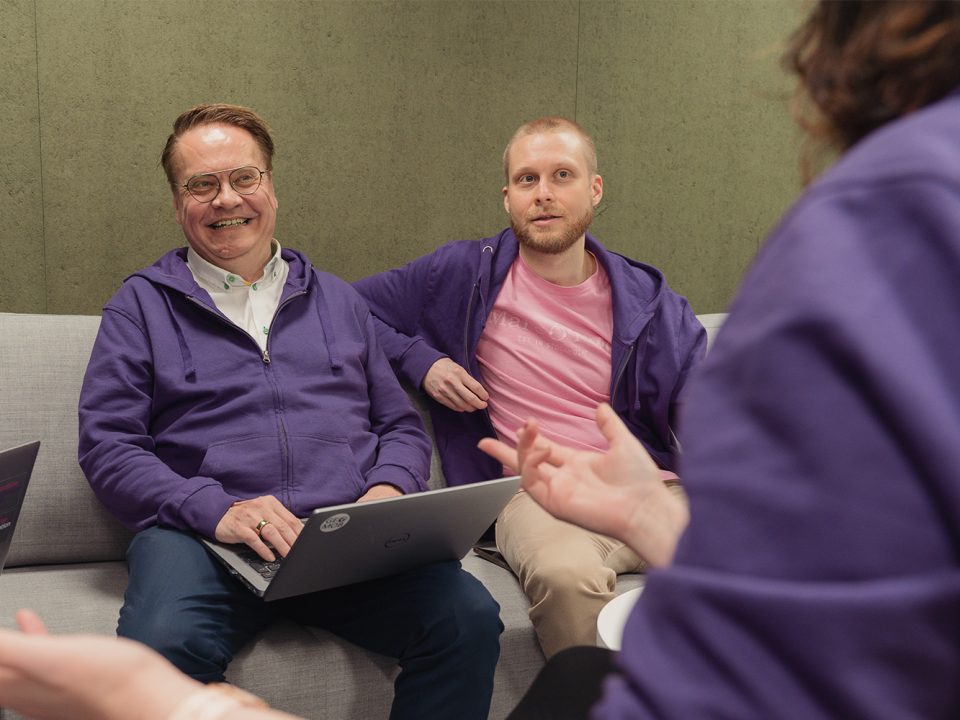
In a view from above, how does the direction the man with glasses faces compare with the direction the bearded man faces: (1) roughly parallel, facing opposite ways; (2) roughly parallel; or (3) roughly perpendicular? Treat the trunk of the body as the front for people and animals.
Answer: roughly parallel

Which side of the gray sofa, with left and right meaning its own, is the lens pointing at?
front

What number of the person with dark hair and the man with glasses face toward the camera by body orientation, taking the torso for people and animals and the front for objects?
1

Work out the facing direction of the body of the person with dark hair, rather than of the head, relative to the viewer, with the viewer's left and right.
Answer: facing away from the viewer and to the left of the viewer

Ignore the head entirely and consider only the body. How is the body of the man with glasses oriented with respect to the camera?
toward the camera

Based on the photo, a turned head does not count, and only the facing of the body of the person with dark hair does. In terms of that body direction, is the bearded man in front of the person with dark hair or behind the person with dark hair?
in front

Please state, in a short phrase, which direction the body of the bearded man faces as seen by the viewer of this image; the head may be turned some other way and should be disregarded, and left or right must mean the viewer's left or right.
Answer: facing the viewer

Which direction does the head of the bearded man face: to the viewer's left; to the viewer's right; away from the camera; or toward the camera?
toward the camera

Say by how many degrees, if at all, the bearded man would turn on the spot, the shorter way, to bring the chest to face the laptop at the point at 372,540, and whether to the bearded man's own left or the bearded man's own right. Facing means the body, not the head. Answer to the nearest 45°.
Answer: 0° — they already face it

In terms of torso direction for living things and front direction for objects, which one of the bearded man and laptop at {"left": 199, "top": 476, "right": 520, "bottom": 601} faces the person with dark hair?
the bearded man

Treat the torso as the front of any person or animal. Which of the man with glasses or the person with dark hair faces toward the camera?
the man with glasses

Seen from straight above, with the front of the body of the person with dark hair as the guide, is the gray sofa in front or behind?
in front

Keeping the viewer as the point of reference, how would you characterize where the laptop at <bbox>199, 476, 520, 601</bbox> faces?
facing away from the viewer and to the left of the viewer

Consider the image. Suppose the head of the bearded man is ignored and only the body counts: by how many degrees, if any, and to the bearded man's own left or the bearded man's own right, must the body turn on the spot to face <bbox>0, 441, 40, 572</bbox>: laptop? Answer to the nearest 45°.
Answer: approximately 45° to the bearded man's own right

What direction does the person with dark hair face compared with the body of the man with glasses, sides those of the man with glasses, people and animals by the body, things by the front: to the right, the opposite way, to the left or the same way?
the opposite way

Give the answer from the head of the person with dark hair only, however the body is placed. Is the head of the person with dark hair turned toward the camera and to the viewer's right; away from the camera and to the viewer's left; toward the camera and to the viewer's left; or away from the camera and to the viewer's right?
away from the camera and to the viewer's left

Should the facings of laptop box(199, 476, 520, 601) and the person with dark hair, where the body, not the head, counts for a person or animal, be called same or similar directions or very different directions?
same or similar directions
